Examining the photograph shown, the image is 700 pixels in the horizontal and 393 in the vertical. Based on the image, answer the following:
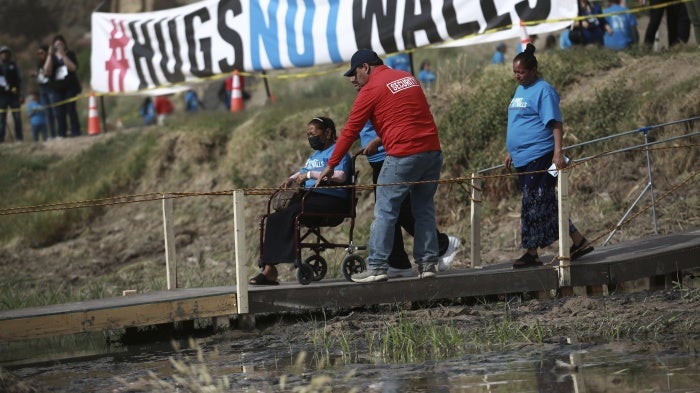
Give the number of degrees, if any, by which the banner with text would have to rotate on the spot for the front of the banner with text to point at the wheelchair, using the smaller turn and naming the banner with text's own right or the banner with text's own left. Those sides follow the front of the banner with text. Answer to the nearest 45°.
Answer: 0° — it already faces it

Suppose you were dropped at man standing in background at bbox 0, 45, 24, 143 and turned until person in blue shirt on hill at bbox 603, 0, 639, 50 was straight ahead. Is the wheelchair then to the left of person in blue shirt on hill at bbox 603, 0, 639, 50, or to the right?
right

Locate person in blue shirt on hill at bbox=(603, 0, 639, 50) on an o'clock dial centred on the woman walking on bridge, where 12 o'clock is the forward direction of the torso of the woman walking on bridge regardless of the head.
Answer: The person in blue shirt on hill is roughly at 5 o'clock from the woman walking on bridge.

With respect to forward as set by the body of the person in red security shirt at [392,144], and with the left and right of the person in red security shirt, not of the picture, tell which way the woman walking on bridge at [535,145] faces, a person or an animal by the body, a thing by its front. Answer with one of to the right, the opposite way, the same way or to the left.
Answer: to the left

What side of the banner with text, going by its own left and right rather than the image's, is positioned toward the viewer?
front

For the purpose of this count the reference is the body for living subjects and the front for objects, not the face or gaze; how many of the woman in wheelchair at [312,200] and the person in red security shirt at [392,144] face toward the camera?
0

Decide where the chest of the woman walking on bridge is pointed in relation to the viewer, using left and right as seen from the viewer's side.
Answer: facing the viewer and to the left of the viewer

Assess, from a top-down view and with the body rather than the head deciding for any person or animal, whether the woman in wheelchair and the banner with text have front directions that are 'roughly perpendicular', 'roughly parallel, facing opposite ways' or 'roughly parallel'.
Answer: roughly perpendicular
